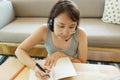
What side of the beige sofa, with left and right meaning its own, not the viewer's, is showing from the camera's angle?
front

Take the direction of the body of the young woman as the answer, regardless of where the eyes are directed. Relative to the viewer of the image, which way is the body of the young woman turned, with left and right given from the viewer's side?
facing the viewer

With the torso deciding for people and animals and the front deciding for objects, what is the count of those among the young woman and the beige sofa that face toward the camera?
2

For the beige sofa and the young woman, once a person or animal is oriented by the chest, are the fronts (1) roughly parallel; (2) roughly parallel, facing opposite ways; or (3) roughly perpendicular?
roughly parallel

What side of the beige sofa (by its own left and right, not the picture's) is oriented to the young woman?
front

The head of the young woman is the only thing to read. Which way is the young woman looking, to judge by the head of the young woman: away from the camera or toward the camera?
toward the camera

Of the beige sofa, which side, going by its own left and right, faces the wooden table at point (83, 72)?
front

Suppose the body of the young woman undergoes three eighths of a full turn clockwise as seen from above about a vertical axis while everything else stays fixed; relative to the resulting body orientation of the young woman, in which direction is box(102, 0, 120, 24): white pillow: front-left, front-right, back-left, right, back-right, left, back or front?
right
